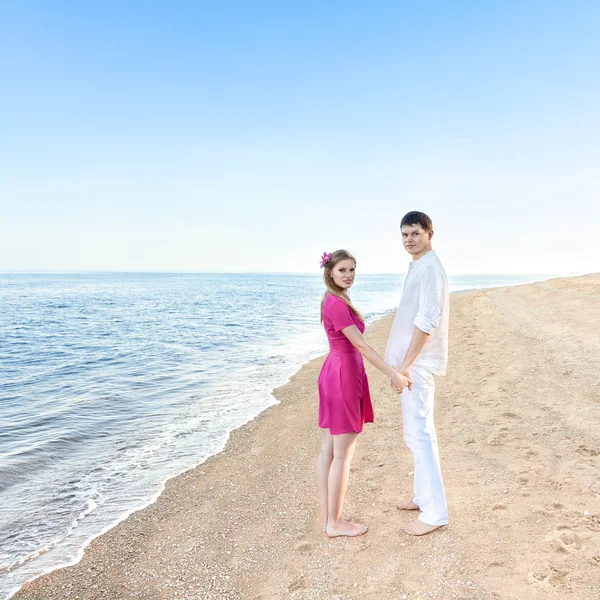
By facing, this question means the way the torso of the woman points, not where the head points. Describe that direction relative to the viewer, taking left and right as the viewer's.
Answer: facing to the right of the viewer

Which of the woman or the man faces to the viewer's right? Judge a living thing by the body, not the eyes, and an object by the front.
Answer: the woman

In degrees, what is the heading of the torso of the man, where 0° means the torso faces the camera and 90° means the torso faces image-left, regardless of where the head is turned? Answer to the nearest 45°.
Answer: approximately 90°

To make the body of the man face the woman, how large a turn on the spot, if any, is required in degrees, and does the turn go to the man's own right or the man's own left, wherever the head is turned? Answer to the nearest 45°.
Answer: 0° — they already face them

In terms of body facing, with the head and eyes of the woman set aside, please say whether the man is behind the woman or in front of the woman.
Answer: in front
